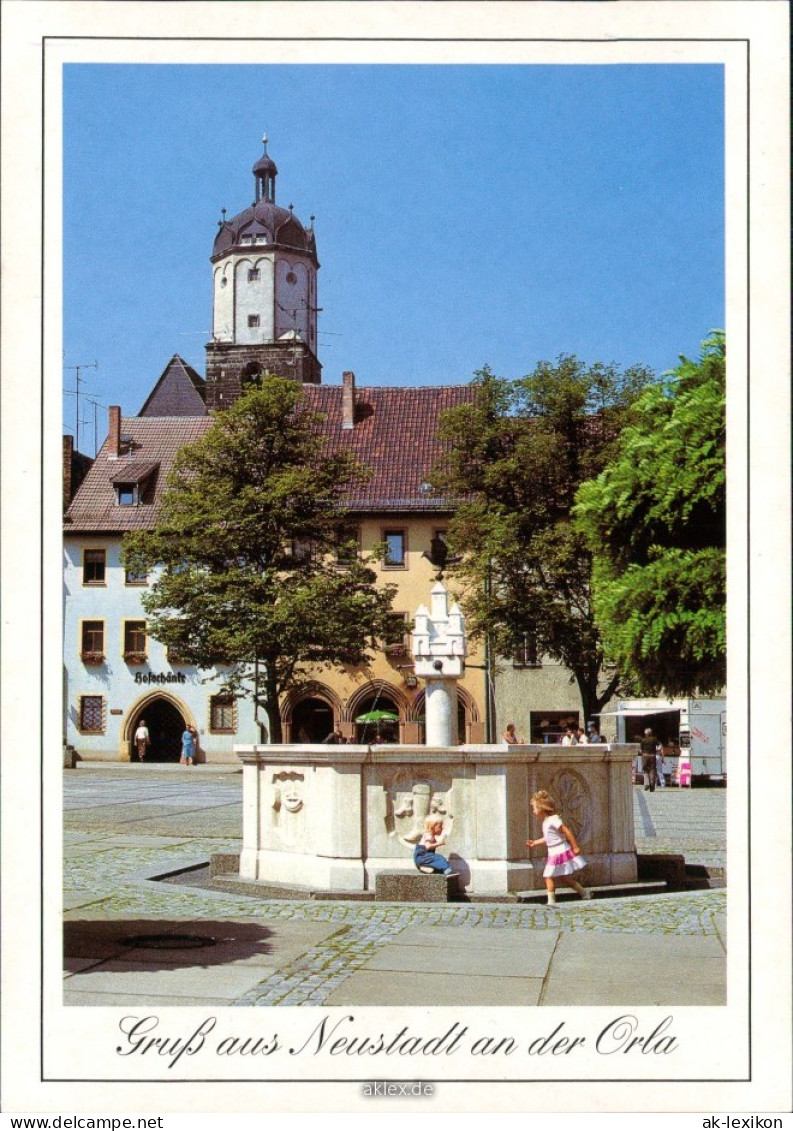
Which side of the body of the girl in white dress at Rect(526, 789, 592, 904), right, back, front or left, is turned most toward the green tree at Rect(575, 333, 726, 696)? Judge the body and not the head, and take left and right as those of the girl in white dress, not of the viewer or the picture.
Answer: left
